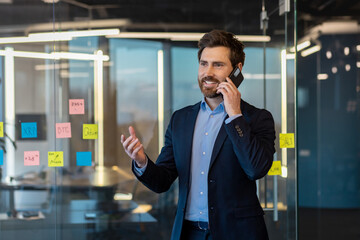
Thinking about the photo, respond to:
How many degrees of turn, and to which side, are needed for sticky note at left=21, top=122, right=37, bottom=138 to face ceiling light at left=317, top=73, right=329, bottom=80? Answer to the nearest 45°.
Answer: approximately 90° to its left

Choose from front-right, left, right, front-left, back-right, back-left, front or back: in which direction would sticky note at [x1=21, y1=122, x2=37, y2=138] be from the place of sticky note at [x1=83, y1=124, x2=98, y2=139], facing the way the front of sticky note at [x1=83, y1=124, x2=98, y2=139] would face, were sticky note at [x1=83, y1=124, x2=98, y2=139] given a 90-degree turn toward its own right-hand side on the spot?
front

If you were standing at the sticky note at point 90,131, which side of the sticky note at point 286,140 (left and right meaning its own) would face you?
right
